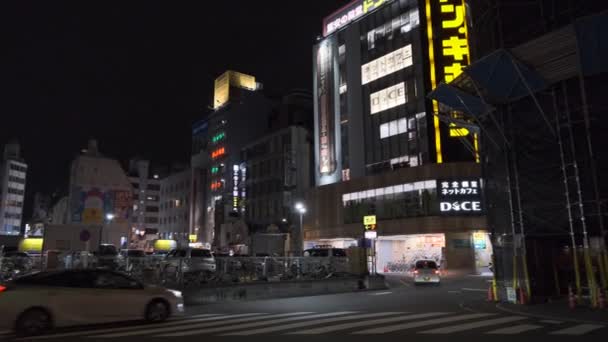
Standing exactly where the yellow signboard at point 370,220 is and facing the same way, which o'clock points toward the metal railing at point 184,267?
The metal railing is roughly at 2 o'clock from the yellow signboard.

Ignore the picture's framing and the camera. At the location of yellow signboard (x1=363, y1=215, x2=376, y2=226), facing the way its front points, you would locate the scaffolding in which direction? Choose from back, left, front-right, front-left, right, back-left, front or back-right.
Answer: front-left

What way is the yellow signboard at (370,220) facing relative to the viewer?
toward the camera

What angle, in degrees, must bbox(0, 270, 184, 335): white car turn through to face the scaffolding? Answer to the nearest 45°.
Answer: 0° — it already faces it

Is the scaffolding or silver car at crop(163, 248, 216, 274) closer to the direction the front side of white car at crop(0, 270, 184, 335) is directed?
the scaffolding

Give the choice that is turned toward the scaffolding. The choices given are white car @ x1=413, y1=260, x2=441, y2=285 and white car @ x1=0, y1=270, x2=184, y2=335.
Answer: white car @ x1=0, y1=270, x2=184, y2=335

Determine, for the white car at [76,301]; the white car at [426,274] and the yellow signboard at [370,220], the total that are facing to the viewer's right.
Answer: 1

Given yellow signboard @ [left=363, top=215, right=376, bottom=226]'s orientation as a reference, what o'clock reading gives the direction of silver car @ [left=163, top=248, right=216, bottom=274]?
The silver car is roughly at 2 o'clock from the yellow signboard.
